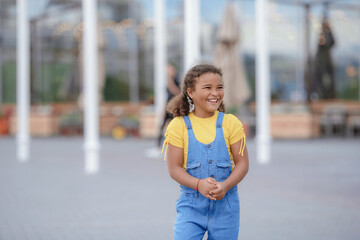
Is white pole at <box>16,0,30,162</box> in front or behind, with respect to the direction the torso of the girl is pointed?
behind

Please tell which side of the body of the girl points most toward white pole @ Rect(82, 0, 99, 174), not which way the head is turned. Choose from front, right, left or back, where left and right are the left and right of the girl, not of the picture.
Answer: back

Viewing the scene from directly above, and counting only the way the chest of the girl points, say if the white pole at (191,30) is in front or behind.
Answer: behind

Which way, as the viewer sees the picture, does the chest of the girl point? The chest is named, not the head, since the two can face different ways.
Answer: toward the camera

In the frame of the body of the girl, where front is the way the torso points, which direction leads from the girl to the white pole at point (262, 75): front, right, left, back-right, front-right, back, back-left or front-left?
back
